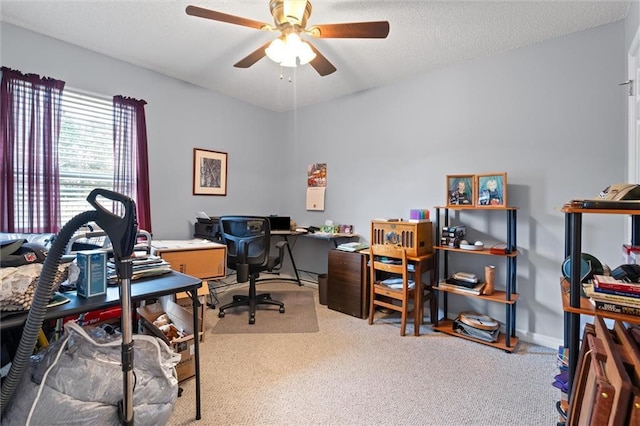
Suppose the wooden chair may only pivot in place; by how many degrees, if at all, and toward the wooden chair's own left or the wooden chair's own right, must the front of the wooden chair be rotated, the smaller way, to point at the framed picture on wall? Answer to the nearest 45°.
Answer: approximately 135° to the wooden chair's own left

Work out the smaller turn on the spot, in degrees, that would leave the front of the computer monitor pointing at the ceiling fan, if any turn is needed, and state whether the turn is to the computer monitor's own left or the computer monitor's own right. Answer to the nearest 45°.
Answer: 0° — it already faces it

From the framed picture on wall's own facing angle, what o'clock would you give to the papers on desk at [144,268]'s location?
The papers on desk is roughly at 2 o'clock from the framed picture on wall.

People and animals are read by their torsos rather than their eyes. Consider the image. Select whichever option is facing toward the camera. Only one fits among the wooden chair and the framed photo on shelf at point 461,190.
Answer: the framed photo on shelf

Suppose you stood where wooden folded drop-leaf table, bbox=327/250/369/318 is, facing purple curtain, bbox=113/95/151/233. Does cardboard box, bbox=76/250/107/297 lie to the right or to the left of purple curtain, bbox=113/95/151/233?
left

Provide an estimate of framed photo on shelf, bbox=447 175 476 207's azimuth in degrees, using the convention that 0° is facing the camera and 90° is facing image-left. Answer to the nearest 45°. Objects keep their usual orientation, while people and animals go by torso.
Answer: approximately 0°

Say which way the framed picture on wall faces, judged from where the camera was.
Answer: facing the viewer and to the right of the viewer

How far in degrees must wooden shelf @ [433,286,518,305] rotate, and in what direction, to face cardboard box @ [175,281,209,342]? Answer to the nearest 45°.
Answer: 0° — it already faces it

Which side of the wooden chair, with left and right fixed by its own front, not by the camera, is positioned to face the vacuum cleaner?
back

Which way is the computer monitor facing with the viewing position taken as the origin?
facing the viewer

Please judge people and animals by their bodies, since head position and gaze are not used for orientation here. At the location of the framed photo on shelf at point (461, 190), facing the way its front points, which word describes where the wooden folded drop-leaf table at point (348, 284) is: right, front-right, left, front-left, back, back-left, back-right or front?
right

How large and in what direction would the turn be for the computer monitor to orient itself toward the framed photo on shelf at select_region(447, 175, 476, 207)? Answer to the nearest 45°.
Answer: approximately 45° to its left

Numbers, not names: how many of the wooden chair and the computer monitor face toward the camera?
1

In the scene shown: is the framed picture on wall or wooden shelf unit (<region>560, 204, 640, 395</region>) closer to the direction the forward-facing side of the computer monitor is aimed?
the wooden shelf unit

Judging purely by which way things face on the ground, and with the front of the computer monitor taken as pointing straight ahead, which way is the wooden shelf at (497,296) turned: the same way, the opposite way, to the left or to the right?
the same way

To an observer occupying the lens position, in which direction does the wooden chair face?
facing away from the viewer and to the right of the viewer
